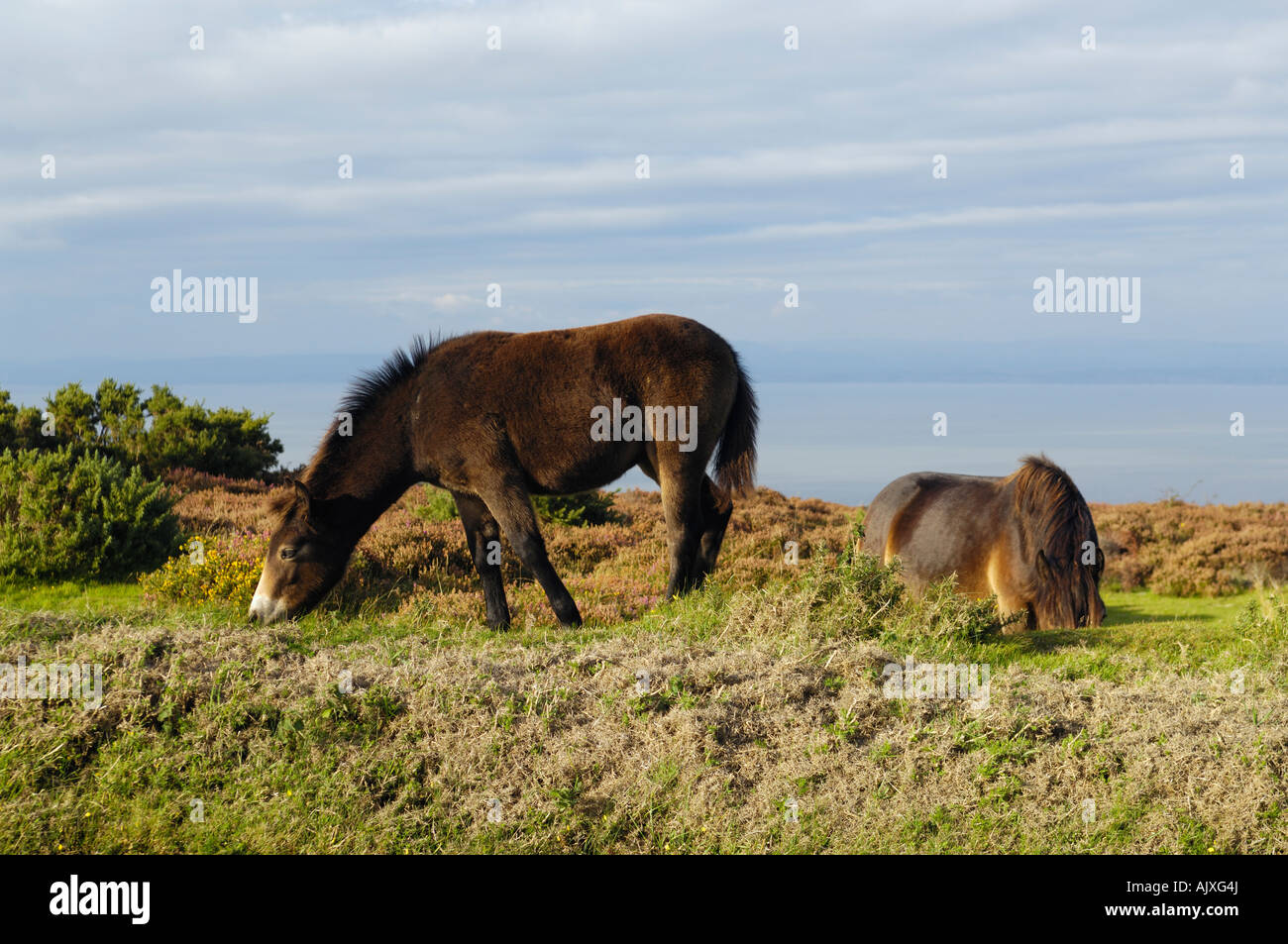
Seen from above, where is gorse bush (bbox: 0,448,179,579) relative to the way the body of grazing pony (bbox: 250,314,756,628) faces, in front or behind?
in front

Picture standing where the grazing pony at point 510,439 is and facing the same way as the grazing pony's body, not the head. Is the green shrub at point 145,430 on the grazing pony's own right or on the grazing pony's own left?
on the grazing pony's own right

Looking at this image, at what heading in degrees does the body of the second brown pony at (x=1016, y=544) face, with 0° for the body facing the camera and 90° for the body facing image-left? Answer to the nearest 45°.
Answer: approximately 315°

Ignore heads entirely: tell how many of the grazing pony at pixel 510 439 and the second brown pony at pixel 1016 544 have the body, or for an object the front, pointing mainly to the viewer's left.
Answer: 1

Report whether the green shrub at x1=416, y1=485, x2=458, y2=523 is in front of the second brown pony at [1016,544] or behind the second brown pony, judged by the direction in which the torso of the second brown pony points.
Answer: behind

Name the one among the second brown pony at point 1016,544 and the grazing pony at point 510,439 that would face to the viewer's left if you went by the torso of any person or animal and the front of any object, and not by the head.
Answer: the grazing pony

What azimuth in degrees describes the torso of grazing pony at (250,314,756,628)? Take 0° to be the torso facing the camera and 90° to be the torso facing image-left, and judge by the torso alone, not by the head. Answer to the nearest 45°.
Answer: approximately 90°

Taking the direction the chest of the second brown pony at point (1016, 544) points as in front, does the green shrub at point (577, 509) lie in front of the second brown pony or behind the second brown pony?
behind

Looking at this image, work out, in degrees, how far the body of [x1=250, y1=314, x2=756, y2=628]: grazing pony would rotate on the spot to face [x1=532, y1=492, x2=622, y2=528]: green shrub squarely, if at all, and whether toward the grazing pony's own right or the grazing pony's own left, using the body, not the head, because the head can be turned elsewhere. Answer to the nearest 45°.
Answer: approximately 90° to the grazing pony's own right

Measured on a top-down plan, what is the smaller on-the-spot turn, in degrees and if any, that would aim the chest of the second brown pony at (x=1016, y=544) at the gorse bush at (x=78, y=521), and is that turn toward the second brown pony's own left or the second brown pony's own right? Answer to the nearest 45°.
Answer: approximately 135° to the second brown pony's own right

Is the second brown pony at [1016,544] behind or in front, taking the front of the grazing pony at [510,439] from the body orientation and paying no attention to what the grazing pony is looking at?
behind
